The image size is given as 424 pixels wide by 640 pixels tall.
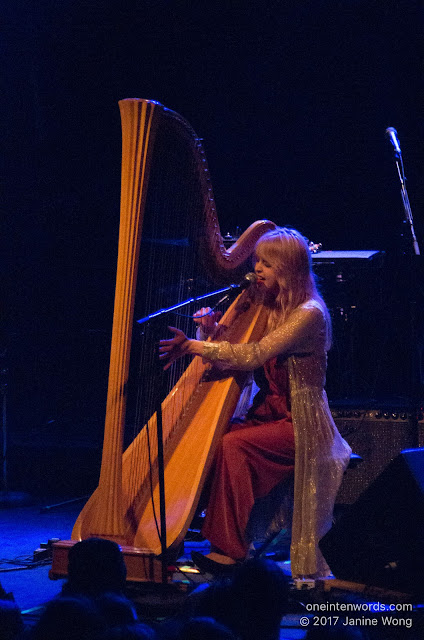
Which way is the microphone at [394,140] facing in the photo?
to the viewer's left

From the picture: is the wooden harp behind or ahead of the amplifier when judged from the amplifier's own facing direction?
ahead

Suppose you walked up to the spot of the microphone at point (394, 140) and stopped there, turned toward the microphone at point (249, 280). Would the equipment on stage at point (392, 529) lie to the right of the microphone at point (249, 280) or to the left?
left

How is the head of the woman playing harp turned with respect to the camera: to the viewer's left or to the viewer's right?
to the viewer's left

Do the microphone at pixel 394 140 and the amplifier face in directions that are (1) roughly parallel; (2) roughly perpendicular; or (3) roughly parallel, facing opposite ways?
roughly perpendicular

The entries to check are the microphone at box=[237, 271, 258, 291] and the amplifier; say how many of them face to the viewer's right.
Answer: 1

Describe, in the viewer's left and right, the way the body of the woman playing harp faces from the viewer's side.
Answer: facing to the left of the viewer

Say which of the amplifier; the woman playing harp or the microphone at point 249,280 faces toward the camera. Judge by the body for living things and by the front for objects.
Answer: the amplifier

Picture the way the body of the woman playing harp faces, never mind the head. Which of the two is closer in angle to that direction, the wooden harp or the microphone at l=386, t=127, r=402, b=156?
the wooden harp

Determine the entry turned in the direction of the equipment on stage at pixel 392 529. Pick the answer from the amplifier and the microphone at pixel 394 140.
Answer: the amplifier

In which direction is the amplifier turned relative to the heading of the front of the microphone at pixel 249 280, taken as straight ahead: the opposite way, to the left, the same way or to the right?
to the right

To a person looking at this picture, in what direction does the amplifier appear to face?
facing the viewer

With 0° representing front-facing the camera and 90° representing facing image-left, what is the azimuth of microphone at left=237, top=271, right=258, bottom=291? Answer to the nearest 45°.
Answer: approximately 270°
